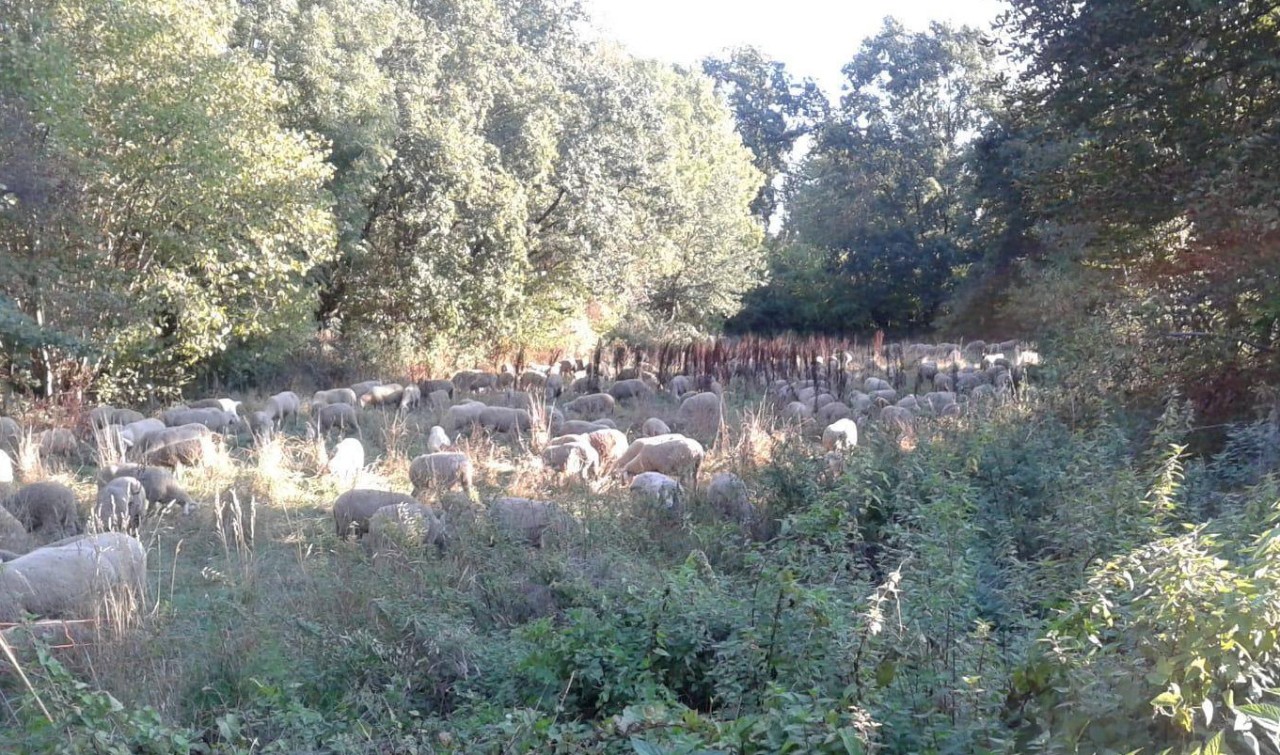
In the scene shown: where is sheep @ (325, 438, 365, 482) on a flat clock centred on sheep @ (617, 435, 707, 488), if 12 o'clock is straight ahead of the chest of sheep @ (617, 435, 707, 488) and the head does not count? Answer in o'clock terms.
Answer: sheep @ (325, 438, 365, 482) is roughly at 12 o'clock from sheep @ (617, 435, 707, 488).

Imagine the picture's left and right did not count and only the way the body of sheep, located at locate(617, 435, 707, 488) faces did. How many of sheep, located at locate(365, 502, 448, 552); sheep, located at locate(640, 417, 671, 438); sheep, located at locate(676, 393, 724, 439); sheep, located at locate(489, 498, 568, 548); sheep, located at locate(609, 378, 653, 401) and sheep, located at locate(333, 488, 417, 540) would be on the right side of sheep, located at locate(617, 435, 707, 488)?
3

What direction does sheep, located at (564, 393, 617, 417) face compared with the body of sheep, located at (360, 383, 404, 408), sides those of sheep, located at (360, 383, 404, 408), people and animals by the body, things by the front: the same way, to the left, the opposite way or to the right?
the same way

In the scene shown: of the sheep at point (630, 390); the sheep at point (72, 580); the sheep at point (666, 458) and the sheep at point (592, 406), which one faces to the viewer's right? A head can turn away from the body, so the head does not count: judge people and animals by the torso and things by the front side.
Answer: the sheep at point (630, 390)

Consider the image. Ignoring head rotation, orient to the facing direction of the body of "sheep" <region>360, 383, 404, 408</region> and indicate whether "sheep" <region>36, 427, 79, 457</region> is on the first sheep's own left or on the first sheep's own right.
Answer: on the first sheep's own left

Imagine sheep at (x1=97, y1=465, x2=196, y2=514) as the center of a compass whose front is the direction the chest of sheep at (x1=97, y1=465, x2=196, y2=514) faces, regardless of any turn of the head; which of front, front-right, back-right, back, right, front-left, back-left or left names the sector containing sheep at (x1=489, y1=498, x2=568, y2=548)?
front-right

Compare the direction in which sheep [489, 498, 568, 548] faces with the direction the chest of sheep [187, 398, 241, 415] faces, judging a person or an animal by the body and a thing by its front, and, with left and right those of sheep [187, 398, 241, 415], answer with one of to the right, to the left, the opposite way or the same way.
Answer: the same way

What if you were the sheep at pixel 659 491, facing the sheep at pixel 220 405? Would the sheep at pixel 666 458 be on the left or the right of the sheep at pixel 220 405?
right

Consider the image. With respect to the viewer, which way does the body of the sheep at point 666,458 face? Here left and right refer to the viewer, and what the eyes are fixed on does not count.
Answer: facing to the left of the viewer

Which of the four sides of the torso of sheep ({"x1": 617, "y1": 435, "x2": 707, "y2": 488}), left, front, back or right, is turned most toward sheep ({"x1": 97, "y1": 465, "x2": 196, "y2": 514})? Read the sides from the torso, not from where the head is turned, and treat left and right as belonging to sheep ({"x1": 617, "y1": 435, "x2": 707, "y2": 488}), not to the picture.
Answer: front

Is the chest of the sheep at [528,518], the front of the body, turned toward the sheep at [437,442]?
no

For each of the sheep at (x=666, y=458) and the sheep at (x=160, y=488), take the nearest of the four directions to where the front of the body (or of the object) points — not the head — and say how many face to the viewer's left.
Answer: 1

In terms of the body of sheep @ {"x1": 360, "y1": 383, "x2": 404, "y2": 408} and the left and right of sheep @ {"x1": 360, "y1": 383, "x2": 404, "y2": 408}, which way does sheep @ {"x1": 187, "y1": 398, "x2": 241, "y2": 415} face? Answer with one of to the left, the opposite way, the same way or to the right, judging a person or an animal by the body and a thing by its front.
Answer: the opposite way

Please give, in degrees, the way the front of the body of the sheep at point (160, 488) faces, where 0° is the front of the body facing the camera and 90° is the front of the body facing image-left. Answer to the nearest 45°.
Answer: approximately 270°
